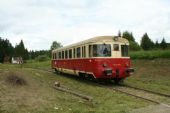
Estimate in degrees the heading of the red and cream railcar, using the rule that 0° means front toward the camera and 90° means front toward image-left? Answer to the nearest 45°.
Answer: approximately 315°

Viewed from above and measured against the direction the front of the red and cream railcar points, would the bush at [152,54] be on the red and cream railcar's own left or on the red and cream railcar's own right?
on the red and cream railcar's own left
